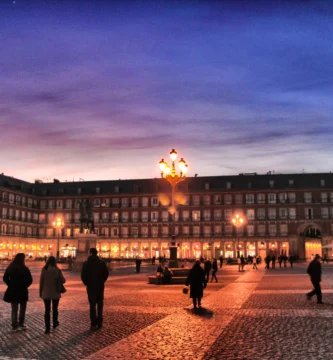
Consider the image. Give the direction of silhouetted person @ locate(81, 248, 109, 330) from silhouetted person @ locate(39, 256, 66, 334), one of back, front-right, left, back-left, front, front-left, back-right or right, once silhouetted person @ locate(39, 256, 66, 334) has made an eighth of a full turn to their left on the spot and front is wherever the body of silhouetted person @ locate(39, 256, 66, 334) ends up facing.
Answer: back-right

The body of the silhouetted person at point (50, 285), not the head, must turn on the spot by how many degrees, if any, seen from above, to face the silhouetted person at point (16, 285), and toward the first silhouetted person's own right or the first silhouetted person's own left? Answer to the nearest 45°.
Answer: approximately 90° to the first silhouetted person's own left

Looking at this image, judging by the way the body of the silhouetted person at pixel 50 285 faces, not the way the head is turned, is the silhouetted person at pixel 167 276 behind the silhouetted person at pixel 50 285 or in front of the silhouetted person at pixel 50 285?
in front

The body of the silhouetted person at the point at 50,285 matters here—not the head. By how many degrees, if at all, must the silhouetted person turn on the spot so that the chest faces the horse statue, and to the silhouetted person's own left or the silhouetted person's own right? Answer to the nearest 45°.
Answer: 0° — they already face it

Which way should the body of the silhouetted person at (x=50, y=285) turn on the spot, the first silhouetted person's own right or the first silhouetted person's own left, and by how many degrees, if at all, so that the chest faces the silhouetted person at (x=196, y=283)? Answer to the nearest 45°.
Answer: approximately 45° to the first silhouetted person's own right

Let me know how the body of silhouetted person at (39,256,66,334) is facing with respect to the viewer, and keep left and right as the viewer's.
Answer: facing away from the viewer

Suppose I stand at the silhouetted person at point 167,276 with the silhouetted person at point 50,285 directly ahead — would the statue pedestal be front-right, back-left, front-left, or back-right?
back-right

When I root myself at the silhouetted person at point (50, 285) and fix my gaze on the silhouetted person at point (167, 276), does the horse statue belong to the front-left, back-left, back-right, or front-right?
front-left

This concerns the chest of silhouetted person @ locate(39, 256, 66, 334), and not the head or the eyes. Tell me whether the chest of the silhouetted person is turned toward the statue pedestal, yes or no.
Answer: yes
